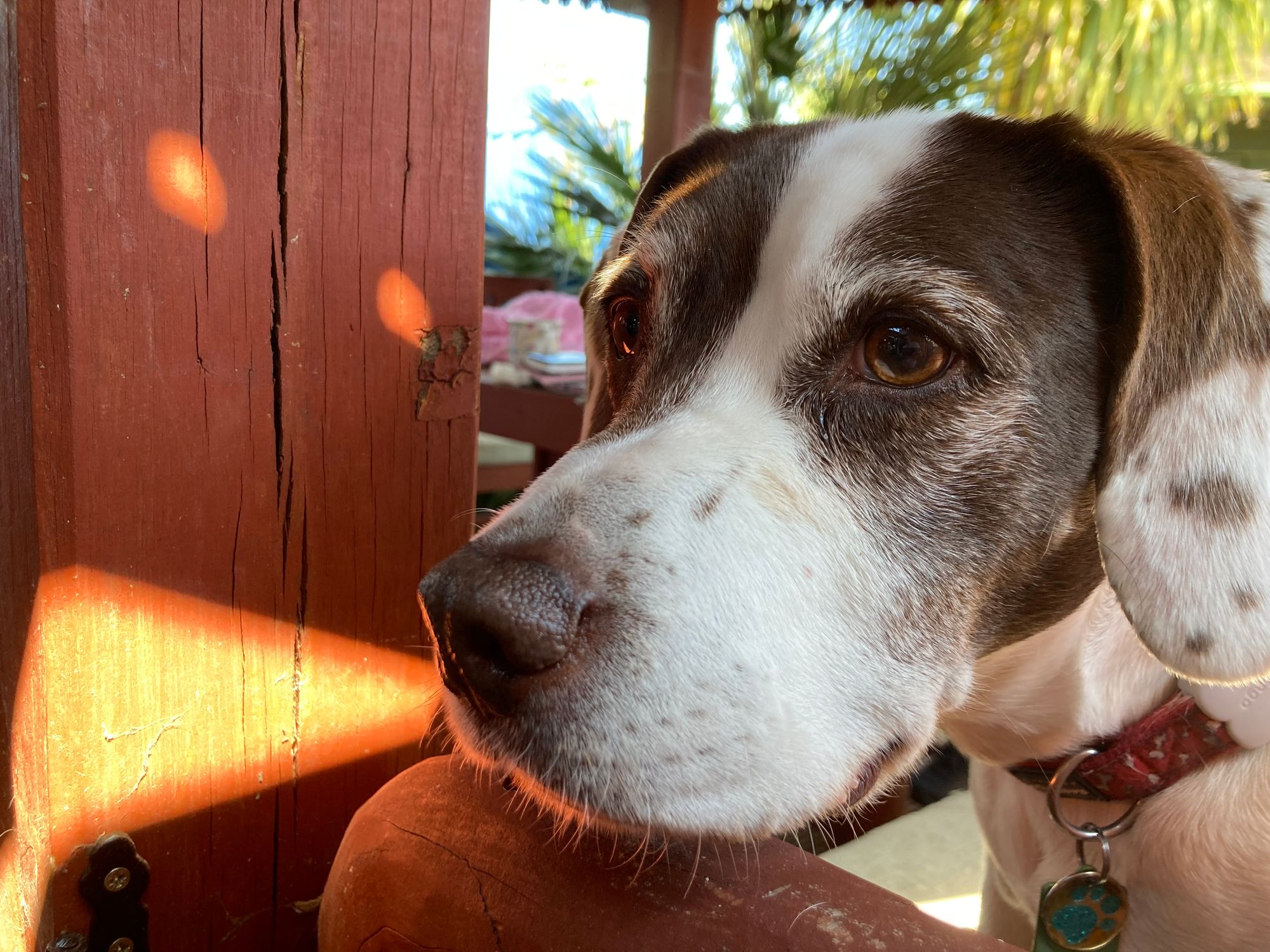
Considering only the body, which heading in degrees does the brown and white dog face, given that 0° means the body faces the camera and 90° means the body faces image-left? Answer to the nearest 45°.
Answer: approximately 45°

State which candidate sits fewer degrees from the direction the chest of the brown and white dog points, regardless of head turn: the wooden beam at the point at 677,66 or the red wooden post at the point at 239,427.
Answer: the red wooden post

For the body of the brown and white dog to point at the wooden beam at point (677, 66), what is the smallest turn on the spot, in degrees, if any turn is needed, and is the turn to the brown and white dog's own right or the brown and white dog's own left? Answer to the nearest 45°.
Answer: approximately 135° to the brown and white dog's own right

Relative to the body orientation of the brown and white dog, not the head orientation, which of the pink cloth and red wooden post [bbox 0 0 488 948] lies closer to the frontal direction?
the red wooden post

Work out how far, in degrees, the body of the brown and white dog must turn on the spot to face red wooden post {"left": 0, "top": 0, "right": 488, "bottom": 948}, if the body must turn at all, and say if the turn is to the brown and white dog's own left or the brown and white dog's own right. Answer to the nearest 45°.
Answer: approximately 45° to the brown and white dog's own right

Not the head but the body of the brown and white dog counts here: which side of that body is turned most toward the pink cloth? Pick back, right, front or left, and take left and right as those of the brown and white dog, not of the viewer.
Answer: right
